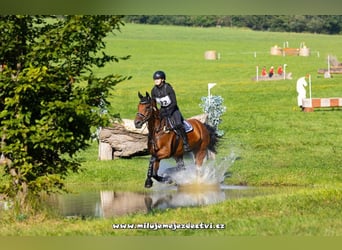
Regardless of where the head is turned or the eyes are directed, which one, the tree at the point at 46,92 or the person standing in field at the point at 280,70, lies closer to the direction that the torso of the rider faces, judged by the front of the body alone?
the tree

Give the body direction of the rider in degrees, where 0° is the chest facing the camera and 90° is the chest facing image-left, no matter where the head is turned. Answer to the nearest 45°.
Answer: approximately 45°

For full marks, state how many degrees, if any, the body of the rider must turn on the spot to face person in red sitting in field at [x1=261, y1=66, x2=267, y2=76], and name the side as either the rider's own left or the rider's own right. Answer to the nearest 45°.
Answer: approximately 180°

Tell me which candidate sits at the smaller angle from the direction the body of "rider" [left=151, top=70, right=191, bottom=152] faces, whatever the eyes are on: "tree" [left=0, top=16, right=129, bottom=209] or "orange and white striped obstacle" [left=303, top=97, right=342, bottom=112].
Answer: the tree

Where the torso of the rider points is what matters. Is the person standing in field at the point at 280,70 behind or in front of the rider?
behind

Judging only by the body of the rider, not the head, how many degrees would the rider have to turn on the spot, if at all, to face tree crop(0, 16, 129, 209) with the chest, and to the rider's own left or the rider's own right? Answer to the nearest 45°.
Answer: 0° — they already face it
